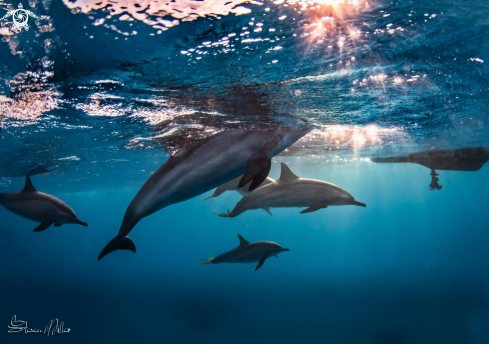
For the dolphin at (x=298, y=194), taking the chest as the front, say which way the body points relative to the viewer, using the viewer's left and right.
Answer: facing to the right of the viewer

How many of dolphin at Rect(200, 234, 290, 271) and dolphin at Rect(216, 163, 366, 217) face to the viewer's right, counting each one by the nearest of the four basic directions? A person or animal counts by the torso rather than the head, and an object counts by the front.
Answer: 2

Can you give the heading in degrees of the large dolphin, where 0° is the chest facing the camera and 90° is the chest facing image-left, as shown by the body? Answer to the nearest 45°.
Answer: approximately 270°

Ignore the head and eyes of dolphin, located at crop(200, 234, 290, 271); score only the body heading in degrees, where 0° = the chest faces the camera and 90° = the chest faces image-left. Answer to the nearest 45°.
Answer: approximately 270°
